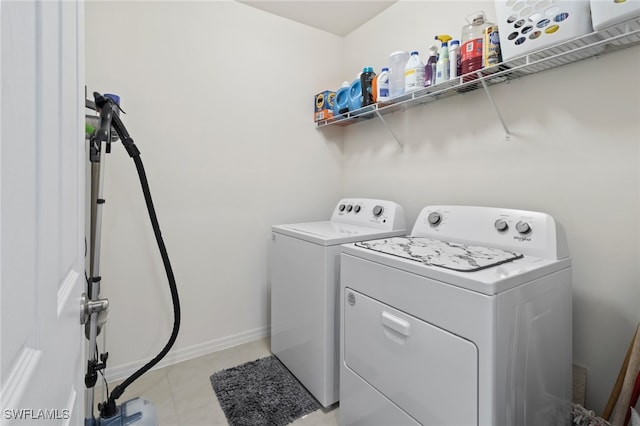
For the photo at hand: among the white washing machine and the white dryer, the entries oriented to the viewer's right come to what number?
0

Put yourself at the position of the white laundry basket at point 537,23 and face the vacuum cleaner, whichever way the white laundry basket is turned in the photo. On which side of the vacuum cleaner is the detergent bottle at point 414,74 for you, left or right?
right

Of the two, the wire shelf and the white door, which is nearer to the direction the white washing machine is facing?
the white door

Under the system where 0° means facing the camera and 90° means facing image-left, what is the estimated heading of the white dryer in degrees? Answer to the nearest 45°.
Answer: approximately 45°

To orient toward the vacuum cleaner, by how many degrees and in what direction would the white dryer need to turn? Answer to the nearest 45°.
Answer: approximately 45° to its right

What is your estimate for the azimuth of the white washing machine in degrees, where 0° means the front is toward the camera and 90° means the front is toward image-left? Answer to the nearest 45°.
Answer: approximately 45°
